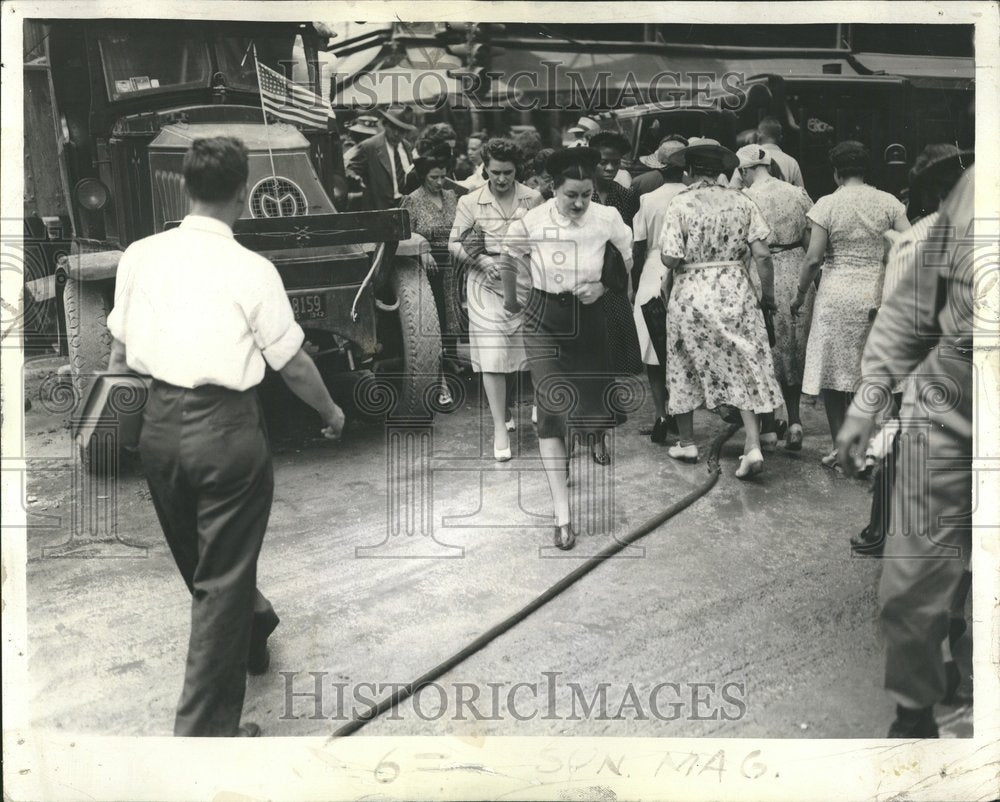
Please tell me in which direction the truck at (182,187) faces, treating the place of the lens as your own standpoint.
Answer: facing the viewer and to the right of the viewer

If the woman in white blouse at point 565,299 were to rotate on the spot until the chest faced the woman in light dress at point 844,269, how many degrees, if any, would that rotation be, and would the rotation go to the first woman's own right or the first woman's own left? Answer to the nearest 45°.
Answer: approximately 90° to the first woman's own left

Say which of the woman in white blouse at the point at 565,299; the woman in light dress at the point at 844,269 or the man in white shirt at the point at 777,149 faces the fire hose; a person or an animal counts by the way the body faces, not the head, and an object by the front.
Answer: the woman in white blouse

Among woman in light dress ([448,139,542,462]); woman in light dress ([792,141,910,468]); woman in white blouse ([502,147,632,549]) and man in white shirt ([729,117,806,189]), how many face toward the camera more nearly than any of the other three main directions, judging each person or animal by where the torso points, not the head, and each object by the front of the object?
2

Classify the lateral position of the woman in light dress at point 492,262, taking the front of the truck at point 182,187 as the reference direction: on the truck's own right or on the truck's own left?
on the truck's own left

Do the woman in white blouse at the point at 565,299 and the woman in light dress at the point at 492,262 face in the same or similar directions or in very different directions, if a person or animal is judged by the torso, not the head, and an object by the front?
same or similar directions

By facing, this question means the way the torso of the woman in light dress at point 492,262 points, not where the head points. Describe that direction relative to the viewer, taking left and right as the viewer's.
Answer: facing the viewer

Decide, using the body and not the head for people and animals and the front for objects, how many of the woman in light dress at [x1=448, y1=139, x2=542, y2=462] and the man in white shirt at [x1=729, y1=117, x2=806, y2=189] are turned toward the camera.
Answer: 1

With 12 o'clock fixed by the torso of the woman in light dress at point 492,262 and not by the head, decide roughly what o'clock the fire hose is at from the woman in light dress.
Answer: The fire hose is roughly at 12 o'clock from the woman in light dress.

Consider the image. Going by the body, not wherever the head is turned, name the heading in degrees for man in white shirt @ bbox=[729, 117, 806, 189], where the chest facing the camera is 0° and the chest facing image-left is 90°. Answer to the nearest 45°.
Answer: approximately 180°

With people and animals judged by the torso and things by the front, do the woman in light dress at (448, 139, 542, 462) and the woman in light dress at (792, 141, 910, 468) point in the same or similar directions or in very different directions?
very different directions

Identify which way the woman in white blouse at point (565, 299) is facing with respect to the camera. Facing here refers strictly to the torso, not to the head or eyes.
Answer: toward the camera

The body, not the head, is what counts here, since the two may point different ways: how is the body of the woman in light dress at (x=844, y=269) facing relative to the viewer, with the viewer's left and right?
facing away from the viewer

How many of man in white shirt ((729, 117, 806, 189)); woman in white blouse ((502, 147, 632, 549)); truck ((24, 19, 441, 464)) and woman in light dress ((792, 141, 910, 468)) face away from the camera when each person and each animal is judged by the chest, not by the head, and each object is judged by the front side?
2

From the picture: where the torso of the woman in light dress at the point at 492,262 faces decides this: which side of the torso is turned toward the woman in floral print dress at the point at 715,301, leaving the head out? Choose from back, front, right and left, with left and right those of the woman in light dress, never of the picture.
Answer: left
